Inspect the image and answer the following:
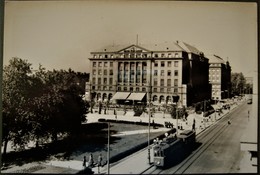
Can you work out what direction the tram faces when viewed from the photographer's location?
facing the viewer and to the left of the viewer

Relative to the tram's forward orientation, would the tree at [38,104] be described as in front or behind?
in front

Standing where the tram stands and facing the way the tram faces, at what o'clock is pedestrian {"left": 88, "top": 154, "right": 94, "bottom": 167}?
The pedestrian is roughly at 1 o'clock from the tram.
